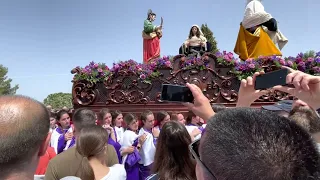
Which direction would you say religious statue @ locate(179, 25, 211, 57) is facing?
toward the camera

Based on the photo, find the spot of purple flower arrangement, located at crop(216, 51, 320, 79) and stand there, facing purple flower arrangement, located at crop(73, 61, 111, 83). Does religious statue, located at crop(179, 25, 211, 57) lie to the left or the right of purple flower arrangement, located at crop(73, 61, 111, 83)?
right

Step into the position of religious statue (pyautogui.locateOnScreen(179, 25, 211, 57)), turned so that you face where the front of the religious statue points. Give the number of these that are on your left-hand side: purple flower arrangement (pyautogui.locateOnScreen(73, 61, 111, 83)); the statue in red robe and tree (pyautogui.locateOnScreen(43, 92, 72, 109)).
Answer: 0

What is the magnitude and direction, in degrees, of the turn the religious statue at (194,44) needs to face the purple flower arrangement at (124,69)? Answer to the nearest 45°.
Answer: approximately 45° to its right

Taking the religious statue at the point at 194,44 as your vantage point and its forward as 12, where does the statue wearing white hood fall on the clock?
The statue wearing white hood is roughly at 9 o'clock from the religious statue.
